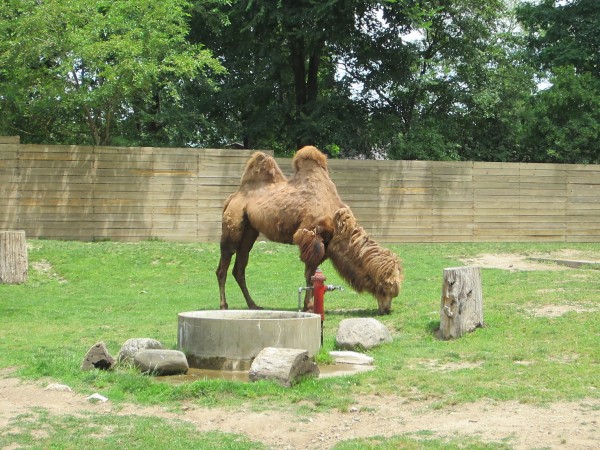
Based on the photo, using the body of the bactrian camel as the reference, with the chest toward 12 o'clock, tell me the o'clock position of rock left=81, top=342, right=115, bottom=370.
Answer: The rock is roughly at 4 o'clock from the bactrian camel.

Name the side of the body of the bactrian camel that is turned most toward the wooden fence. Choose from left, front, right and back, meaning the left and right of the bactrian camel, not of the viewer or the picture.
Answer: left

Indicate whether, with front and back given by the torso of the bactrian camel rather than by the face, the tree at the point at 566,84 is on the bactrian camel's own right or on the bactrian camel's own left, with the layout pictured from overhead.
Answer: on the bactrian camel's own left

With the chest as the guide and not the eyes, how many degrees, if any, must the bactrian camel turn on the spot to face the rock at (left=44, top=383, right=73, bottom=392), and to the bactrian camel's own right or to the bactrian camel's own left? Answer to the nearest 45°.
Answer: approximately 135° to the bactrian camel's own right

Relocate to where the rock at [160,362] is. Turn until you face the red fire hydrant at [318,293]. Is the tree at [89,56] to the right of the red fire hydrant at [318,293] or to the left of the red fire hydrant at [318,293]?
left

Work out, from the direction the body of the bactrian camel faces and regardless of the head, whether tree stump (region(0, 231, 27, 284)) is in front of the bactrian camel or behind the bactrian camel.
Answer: behind

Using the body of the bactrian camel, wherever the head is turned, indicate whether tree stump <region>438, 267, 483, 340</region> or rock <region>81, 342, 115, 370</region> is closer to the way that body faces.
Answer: the tree stump

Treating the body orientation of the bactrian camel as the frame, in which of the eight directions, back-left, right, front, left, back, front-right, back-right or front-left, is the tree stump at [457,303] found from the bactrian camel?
front-right

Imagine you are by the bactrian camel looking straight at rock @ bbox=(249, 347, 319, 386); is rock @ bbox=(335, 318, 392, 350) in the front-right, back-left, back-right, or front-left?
front-left

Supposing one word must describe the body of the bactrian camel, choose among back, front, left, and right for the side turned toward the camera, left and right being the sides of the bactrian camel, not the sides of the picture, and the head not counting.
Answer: right

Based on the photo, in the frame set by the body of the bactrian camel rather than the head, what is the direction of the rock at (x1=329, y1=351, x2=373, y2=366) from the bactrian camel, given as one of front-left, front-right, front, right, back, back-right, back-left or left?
right

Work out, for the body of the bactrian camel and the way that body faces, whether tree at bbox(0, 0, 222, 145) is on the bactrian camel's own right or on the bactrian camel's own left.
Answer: on the bactrian camel's own left

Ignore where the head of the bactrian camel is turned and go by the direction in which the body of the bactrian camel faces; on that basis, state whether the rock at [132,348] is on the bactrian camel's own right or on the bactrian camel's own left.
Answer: on the bactrian camel's own right
